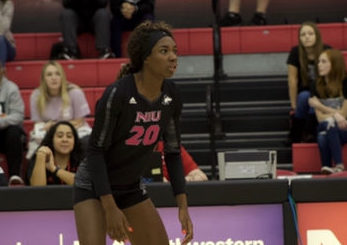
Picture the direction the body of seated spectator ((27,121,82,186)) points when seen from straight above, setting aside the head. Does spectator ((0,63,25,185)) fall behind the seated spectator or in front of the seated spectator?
behind

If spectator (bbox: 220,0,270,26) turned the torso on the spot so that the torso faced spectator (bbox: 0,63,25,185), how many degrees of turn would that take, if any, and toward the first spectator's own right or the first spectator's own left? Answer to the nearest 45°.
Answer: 0° — they already face them

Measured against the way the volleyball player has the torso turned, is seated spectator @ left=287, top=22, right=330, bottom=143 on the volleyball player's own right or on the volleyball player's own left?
on the volleyball player's own left

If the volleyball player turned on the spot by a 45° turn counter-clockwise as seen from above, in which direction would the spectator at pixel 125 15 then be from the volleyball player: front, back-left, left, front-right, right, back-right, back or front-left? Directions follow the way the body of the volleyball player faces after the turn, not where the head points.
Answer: left

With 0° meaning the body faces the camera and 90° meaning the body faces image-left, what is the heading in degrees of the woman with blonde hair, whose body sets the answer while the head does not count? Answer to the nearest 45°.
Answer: approximately 0°

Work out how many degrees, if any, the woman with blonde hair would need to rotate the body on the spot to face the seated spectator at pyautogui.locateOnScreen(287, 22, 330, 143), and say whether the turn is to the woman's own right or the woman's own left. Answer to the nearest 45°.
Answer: approximately 90° to the woman's own left

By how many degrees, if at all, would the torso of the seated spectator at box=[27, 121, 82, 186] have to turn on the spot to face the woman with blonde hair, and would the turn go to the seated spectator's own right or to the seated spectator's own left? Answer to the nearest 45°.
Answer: approximately 180°

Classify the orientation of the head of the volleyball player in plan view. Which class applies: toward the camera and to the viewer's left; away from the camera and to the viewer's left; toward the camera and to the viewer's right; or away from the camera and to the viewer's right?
toward the camera and to the viewer's right

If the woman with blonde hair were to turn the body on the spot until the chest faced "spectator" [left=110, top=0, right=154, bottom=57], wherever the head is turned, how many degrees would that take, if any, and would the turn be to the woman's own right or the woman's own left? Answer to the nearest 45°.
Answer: approximately 135° to the woman's own left

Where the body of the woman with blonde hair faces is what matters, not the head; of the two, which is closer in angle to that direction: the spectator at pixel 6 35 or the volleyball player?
the volleyball player

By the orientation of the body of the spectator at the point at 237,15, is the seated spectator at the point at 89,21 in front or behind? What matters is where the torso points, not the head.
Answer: in front

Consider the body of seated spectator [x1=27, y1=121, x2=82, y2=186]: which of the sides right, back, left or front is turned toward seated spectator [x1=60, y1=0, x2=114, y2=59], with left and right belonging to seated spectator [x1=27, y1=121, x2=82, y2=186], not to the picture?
back

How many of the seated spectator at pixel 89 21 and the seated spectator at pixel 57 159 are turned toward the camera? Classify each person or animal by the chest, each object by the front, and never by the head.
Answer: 2
